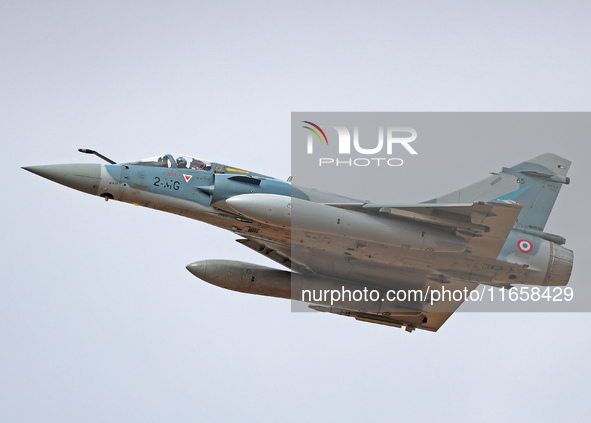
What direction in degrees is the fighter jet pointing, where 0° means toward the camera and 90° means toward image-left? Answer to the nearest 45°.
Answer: approximately 90°
